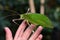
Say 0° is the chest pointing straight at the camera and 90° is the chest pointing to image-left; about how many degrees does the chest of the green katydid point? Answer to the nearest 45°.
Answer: approximately 90°
